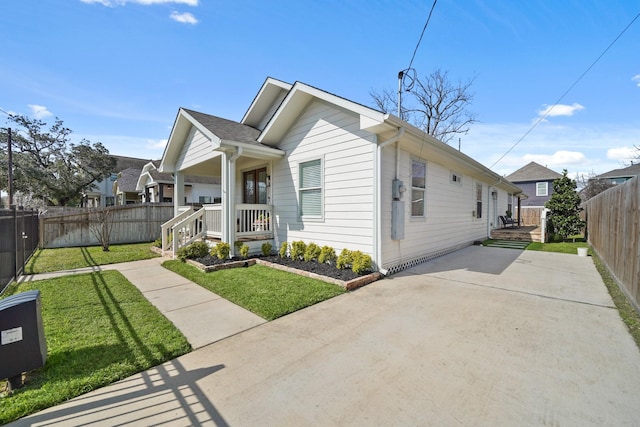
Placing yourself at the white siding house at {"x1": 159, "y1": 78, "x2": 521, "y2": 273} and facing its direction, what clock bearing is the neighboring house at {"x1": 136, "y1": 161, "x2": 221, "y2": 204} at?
The neighboring house is roughly at 3 o'clock from the white siding house.

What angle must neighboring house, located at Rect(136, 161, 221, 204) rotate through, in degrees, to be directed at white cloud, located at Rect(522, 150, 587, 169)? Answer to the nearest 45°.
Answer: approximately 135° to its left

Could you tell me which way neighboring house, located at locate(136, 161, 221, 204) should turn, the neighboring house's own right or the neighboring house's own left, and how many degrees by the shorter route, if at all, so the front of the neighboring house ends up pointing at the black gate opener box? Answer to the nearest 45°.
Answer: approximately 45° to the neighboring house's own left

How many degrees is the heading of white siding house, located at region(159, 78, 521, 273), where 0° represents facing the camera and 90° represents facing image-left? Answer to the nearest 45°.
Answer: approximately 45°

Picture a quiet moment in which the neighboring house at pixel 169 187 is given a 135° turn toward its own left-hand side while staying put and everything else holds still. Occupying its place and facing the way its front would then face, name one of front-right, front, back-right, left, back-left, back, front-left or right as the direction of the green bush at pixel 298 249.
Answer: right

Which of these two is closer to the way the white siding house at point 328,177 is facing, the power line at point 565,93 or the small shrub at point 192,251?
the small shrub

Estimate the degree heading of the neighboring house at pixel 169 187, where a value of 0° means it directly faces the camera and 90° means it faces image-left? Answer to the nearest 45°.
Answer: approximately 45°

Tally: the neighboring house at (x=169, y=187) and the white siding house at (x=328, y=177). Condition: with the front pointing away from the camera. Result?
0

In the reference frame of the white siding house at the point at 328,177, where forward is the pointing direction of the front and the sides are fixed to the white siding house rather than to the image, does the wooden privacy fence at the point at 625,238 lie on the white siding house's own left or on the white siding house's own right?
on the white siding house's own left

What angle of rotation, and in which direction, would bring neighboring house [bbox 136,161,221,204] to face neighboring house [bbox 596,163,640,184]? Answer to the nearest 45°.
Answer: approximately 135° to its left
